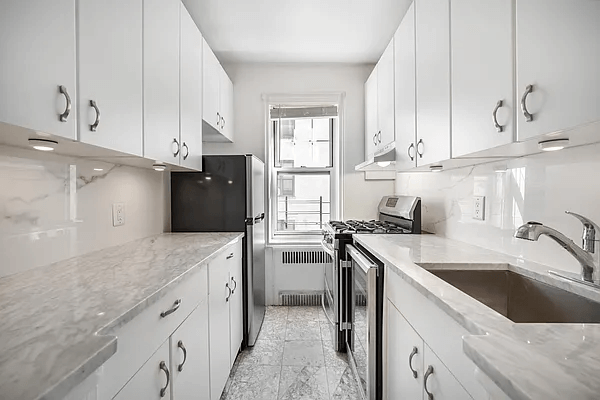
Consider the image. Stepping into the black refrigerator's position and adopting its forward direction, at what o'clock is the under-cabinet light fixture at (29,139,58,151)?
The under-cabinet light fixture is roughly at 4 o'clock from the black refrigerator.

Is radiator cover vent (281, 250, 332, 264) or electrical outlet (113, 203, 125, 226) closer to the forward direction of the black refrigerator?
the radiator cover vent

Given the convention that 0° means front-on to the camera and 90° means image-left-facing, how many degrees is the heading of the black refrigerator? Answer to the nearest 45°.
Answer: approximately 270°

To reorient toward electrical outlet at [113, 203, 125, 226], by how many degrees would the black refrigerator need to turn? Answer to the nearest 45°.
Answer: approximately 135° to its right

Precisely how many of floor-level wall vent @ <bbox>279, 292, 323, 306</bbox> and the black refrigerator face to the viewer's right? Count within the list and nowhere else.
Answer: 1

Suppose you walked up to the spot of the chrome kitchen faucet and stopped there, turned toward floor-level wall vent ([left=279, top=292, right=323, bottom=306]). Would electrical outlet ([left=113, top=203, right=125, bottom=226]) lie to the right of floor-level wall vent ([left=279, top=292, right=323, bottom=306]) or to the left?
left

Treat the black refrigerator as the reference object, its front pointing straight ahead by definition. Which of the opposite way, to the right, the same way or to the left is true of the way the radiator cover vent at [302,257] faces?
to the right

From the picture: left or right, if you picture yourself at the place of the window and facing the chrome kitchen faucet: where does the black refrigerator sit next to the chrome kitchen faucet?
right

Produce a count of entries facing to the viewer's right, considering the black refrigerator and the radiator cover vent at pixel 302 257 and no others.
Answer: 1
